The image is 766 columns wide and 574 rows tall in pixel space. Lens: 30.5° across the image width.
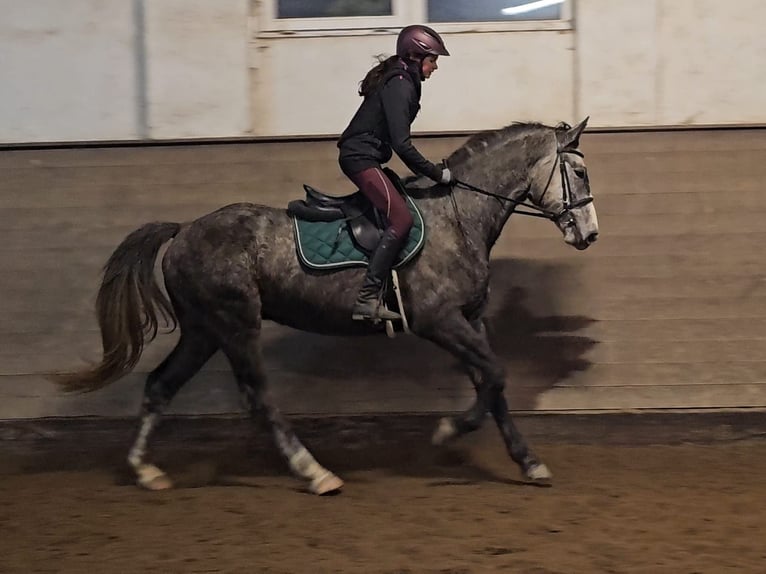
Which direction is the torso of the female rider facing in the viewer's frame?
to the viewer's right

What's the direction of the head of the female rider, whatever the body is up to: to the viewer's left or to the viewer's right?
to the viewer's right

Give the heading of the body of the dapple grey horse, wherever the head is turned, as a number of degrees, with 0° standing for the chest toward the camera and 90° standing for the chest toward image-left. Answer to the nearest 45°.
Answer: approximately 270°
